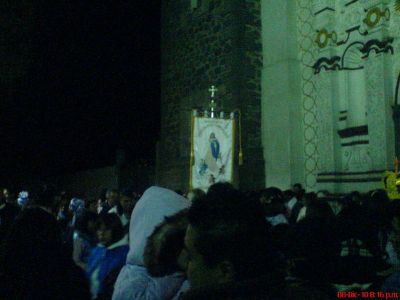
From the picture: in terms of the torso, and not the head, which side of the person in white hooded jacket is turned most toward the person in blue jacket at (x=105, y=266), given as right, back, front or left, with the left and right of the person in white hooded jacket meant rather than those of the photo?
left

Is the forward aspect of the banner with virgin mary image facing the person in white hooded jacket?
yes

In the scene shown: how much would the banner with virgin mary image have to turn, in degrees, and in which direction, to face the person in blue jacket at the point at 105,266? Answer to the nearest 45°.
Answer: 0° — it already faces them

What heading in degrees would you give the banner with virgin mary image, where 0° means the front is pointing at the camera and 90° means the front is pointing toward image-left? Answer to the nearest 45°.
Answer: approximately 0°

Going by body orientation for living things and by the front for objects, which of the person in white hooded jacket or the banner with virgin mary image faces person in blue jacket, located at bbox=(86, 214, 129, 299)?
the banner with virgin mary image

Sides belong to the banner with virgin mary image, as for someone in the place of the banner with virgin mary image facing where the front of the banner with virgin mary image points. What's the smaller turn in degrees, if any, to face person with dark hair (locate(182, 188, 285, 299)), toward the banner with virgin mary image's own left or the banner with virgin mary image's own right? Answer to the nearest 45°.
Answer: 0° — it already faces them
